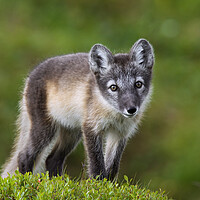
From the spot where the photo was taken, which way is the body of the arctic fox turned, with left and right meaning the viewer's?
facing the viewer and to the right of the viewer
